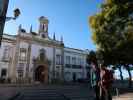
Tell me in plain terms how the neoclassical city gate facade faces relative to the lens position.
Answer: facing the viewer and to the right of the viewer

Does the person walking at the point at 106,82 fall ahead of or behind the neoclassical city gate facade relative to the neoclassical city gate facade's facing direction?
ahead
